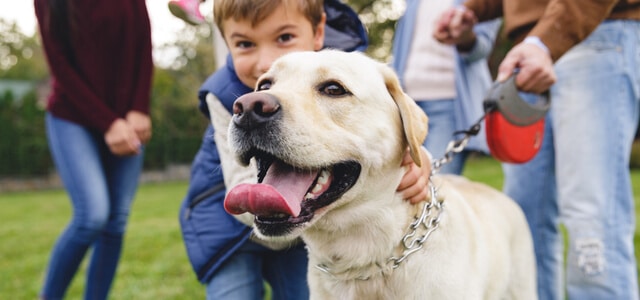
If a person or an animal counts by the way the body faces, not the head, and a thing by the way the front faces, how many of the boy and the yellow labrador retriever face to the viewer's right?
0

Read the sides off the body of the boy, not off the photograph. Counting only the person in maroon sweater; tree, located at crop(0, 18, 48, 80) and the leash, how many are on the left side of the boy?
1

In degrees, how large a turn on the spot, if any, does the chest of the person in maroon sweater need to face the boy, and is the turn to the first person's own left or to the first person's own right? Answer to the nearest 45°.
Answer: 0° — they already face them

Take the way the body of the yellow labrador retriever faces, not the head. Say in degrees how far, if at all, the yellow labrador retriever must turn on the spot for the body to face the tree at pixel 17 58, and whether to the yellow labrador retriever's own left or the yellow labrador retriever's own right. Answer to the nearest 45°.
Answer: approximately 90° to the yellow labrador retriever's own right

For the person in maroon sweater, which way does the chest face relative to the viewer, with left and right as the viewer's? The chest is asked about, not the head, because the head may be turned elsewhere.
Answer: facing the viewer and to the right of the viewer

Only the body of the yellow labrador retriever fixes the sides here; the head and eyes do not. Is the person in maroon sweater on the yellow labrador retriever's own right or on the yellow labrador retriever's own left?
on the yellow labrador retriever's own right

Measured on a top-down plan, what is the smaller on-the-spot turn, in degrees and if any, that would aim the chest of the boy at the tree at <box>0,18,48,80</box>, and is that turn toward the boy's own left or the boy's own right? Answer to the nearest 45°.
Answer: approximately 135° to the boy's own right

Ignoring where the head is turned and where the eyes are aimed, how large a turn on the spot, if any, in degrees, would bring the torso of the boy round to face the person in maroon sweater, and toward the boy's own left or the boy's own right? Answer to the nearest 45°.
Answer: approximately 135° to the boy's own right

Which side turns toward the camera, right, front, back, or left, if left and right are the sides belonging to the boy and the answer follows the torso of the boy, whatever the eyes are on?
front

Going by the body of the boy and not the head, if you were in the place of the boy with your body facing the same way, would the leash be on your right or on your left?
on your left

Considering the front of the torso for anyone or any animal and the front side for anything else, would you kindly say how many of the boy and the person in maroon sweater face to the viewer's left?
0

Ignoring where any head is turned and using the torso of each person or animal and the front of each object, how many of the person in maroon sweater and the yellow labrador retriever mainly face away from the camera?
0
